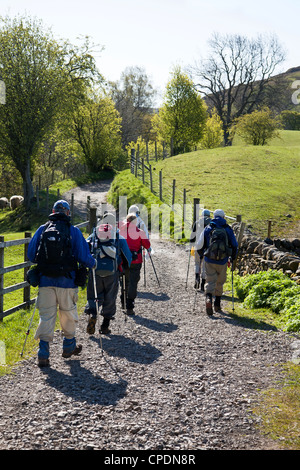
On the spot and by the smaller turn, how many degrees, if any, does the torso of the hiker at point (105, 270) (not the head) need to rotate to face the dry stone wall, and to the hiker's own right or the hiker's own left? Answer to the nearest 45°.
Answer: approximately 45° to the hiker's own right

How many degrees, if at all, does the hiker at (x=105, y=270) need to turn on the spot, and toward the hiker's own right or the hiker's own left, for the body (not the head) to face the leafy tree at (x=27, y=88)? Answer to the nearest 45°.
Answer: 0° — they already face it

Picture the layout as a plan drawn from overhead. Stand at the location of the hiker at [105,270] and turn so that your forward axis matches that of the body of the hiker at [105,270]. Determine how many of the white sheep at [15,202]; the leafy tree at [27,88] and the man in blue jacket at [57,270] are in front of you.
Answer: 2

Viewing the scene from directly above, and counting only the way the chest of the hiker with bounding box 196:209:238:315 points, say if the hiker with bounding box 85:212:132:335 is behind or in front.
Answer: behind

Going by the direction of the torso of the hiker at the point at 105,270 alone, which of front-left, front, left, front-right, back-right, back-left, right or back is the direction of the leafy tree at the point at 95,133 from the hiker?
front

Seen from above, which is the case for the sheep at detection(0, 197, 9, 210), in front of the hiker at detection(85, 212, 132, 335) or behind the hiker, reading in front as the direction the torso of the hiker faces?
in front

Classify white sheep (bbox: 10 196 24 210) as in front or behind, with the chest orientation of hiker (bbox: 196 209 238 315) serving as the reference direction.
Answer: in front

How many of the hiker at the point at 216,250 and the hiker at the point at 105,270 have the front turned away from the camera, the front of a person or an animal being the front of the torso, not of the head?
2

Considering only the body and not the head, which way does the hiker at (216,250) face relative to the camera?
away from the camera

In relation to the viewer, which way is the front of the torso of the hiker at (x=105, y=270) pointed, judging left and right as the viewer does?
facing away from the viewer
